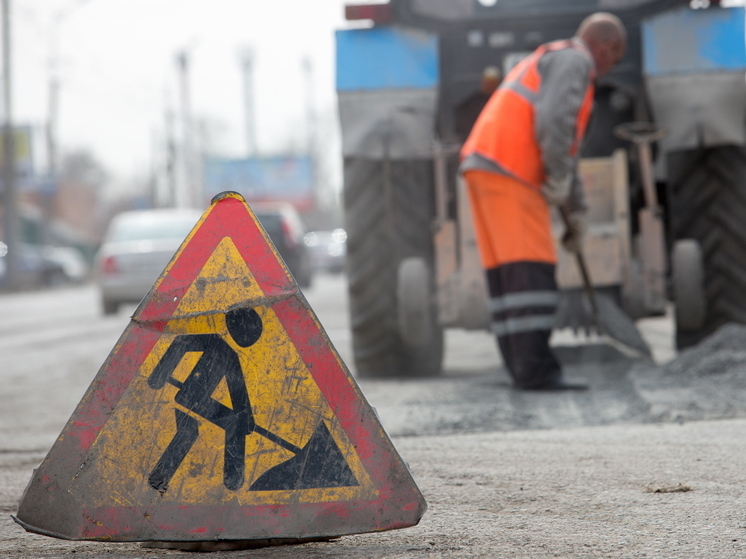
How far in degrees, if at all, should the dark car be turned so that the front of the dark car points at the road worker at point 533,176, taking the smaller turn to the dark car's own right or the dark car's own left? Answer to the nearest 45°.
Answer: approximately 180°

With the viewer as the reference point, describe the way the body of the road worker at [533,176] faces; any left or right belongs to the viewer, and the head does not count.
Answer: facing to the right of the viewer

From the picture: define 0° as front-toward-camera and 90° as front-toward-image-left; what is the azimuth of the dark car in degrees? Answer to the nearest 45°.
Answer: approximately 180°

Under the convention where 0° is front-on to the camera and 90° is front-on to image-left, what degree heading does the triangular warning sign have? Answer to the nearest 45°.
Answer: approximately 0°

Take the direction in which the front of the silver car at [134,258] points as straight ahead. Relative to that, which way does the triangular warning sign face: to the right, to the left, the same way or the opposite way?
the opposite way

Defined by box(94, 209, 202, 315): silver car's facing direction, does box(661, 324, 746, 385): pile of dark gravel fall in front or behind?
behind

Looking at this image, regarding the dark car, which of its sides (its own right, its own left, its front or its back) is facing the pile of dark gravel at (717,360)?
back

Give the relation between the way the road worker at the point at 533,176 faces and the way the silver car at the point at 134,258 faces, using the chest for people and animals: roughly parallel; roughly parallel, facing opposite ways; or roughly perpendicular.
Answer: roughly perpendicular

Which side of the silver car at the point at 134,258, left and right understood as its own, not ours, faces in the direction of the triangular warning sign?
back

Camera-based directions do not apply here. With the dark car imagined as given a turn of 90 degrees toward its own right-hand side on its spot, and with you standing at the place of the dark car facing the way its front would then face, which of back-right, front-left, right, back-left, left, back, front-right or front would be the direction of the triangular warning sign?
right

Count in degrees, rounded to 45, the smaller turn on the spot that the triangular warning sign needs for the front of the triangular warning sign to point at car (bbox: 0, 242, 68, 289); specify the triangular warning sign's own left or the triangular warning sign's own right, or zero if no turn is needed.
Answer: approximately 180°

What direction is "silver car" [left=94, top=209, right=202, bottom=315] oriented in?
away from the camera
